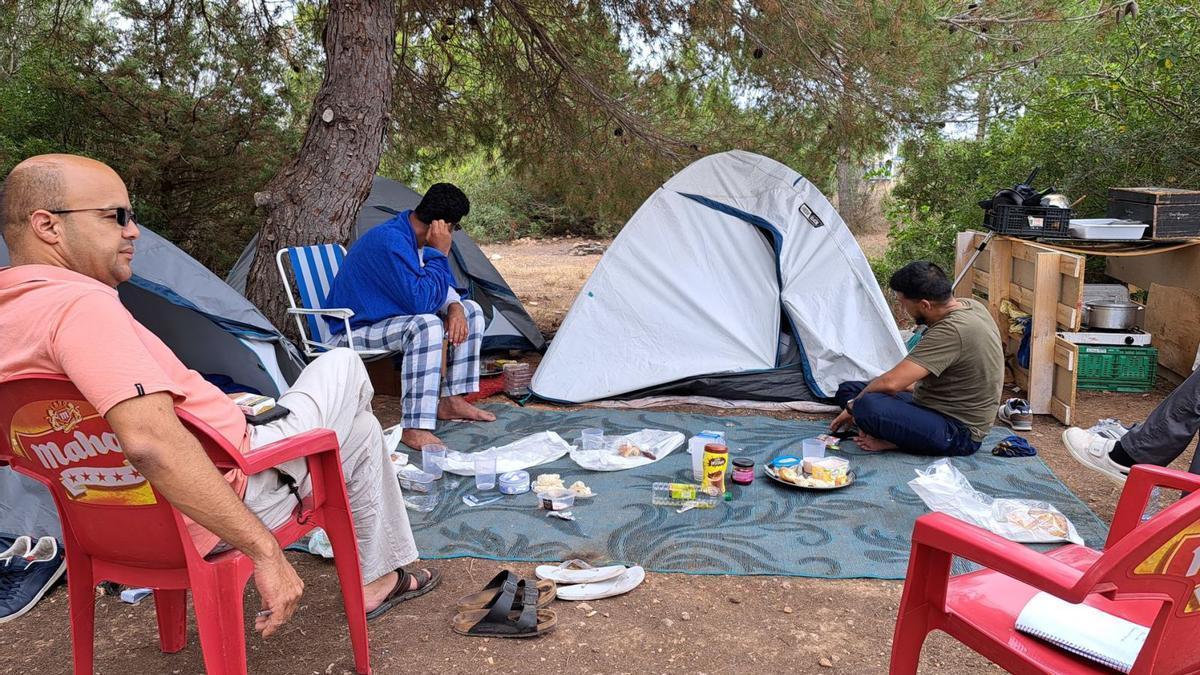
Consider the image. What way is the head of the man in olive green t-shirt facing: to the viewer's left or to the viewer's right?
to the viewer's left

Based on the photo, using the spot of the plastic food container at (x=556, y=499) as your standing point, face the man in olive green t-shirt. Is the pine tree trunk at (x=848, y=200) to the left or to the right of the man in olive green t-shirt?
left

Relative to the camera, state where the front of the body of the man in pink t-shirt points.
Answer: to the viewer's right

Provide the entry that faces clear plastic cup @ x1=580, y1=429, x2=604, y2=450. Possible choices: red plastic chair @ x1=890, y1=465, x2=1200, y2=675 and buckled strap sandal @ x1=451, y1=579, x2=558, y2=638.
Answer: the red plastic chair

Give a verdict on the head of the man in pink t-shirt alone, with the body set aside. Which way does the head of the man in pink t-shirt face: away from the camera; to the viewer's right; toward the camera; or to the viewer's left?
to the viewer's right

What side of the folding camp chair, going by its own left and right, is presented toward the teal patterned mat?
front

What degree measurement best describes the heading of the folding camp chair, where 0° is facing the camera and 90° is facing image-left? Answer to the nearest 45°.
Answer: approximately 315°

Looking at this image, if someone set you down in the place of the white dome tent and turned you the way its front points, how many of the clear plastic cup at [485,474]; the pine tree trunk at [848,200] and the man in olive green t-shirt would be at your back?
1

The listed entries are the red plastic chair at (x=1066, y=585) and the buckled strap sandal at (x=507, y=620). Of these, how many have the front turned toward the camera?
0

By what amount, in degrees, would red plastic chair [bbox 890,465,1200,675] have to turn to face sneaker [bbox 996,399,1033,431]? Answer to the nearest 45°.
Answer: approximately 45° to its right
